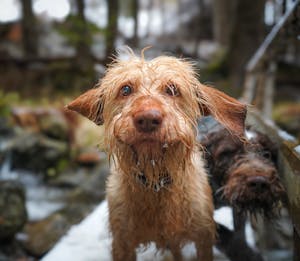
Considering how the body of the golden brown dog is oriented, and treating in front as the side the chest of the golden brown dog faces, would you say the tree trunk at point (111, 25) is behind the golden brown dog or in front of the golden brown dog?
behind

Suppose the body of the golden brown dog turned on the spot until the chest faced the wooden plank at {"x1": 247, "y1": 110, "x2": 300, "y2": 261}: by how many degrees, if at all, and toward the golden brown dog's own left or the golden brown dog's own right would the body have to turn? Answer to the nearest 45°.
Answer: approximately 90° to the golden brown dog's own left

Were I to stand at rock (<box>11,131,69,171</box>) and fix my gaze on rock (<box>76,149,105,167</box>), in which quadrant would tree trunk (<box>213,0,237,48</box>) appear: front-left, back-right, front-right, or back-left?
front-left

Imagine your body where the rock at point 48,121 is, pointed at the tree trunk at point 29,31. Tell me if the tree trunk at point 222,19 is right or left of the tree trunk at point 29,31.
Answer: right

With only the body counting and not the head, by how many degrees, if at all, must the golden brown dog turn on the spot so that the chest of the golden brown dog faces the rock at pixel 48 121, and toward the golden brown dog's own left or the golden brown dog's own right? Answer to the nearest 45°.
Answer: approximately 180°

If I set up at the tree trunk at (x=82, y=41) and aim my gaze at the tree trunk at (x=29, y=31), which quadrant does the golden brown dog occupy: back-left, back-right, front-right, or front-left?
back-left

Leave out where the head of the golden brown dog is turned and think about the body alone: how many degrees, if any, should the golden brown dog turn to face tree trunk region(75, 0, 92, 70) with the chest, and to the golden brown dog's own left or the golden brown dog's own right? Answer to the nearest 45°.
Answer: approximately 180°

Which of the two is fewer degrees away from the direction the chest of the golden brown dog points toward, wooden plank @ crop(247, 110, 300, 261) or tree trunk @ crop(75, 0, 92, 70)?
the wooden plank

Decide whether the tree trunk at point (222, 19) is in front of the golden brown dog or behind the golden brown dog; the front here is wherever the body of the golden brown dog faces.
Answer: behind

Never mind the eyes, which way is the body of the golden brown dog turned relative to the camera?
toward the camera
